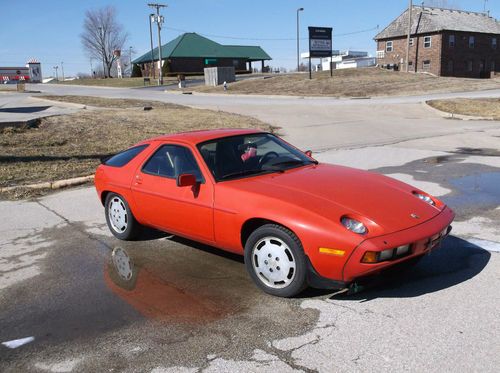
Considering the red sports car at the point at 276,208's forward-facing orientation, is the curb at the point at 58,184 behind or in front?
behind

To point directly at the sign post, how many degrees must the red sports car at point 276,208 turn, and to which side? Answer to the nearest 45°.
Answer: approximately 135° to its left

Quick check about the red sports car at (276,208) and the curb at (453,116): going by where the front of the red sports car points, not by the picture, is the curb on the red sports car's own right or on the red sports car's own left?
on the red sports car's own left

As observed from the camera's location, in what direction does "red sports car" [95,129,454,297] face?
facing the viewer and to the right of the viewer
